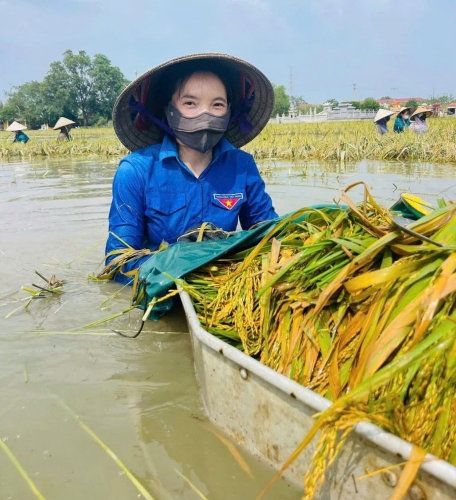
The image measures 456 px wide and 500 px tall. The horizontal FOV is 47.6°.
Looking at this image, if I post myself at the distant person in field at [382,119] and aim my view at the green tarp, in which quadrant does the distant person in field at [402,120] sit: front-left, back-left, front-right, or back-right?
back-left

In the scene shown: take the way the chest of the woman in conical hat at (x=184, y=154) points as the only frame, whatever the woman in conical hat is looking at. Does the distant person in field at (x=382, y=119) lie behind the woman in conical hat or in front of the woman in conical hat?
behind

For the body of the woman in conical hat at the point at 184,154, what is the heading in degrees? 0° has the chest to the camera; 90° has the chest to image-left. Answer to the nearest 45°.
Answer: approximately 0°

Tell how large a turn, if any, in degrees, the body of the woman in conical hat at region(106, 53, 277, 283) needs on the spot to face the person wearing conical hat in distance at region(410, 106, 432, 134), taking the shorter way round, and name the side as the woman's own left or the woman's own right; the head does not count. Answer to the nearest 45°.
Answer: approximately 135° to the woman's own left

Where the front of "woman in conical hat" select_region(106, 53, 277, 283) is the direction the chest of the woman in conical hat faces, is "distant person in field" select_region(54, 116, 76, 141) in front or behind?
behind

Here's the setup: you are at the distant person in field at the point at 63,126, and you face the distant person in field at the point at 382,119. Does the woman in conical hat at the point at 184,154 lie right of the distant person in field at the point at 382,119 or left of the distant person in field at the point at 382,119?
right

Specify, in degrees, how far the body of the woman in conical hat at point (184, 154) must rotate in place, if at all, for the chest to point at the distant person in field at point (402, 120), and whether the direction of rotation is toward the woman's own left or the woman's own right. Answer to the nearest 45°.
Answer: approximately 135° to the woman's own left
